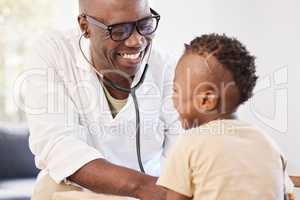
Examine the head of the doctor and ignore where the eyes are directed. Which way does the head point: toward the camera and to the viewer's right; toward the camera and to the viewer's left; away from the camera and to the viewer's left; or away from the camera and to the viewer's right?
toward the camera and to the viewer's right

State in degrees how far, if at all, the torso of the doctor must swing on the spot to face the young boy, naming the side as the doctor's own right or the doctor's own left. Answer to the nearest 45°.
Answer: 0° — they already face them

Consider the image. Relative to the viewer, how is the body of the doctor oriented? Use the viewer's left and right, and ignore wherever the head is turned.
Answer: facing the viewer and to the right of the viewer

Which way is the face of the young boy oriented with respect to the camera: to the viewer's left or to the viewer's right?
to the viewer's left

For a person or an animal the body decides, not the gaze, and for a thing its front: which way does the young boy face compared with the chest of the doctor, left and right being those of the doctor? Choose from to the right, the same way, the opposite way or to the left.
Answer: the opposite way

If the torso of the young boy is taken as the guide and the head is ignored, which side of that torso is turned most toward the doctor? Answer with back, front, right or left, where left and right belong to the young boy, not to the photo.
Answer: front

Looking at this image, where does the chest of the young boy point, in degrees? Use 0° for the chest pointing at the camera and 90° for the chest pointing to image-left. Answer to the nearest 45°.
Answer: approximately 135°
